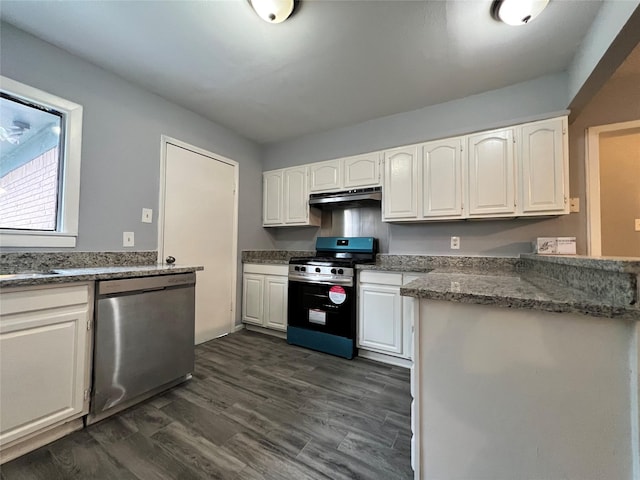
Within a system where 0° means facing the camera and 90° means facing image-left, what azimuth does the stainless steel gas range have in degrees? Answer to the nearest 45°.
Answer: approximately 45°

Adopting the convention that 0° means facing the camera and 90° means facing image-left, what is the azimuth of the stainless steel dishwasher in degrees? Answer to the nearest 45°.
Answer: approximately 315°

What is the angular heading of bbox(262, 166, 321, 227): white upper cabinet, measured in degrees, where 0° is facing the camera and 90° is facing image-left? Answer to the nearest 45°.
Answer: approximately 45°

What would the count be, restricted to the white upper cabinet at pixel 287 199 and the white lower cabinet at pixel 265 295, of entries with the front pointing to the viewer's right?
0

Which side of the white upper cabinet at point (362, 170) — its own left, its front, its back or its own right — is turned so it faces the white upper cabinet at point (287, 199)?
right

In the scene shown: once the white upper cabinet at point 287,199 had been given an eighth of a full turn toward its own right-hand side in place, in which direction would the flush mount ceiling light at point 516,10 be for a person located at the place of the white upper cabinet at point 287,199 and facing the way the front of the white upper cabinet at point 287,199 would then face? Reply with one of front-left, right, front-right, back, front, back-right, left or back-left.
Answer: back-left

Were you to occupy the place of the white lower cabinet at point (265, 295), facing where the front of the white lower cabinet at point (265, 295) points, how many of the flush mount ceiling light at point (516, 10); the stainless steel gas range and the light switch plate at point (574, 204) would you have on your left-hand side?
3
